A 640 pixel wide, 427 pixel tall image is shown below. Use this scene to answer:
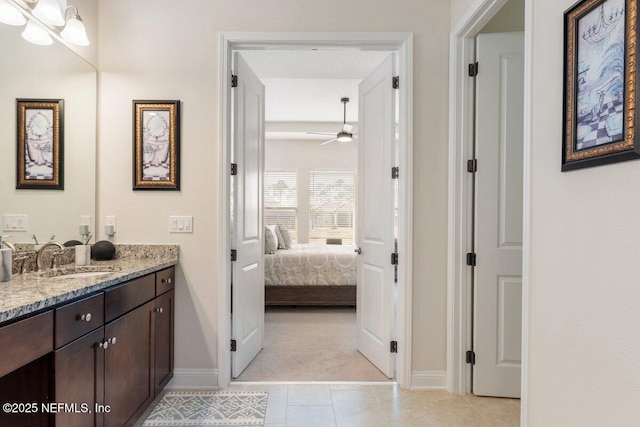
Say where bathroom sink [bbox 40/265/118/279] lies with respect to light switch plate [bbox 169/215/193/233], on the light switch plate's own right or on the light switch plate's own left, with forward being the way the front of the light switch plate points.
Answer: on the light switch plate's own right

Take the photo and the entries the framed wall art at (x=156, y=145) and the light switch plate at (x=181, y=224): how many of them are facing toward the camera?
2

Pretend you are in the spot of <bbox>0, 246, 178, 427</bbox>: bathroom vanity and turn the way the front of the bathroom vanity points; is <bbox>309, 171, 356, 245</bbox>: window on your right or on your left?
on your left

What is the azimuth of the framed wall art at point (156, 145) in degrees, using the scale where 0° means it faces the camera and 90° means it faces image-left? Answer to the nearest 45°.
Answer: approximately 0°

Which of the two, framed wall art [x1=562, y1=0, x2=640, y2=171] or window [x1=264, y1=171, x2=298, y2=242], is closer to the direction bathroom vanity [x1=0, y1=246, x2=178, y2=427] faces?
the framed wall art

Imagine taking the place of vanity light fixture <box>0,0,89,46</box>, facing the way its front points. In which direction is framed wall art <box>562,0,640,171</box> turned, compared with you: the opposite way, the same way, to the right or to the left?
the opposite way
